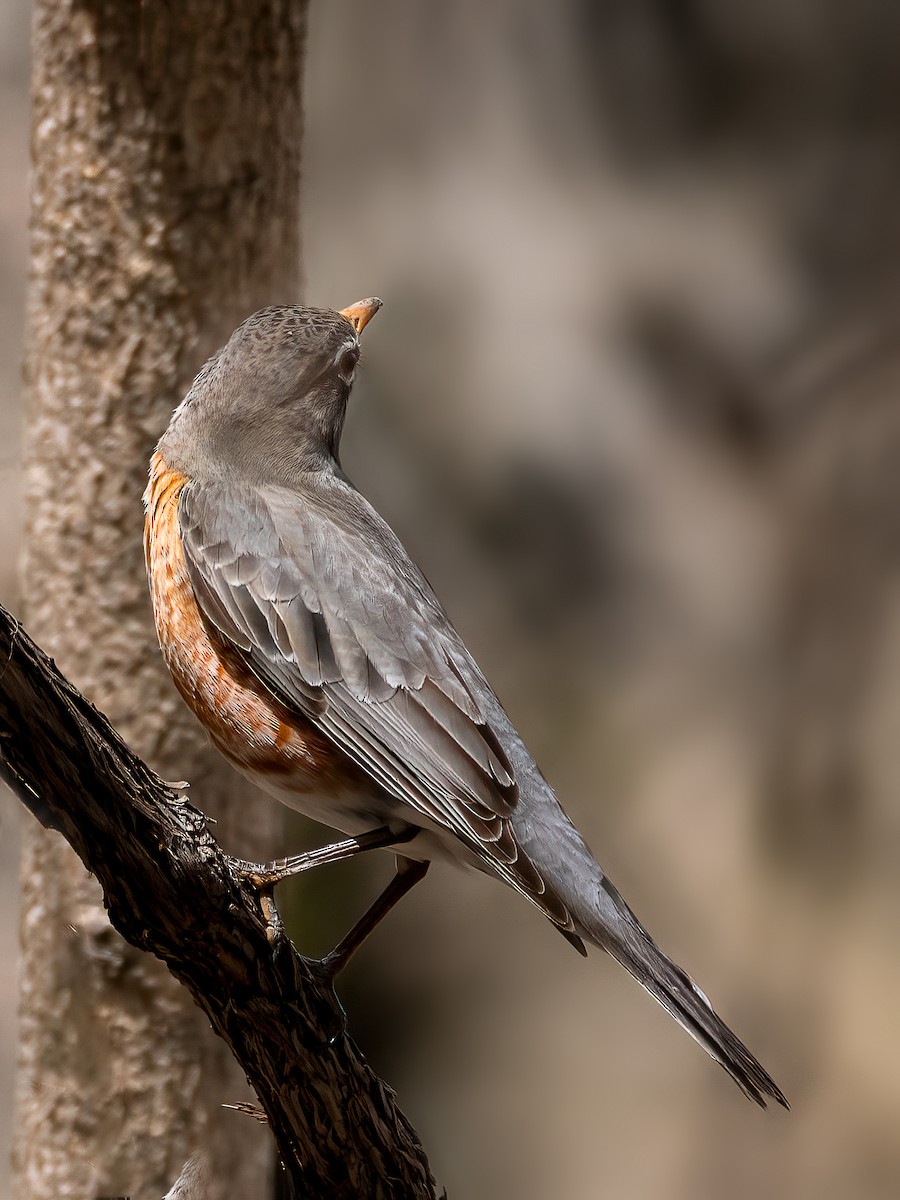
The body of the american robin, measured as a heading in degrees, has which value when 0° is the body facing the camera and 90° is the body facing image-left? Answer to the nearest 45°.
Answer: approximately 90°
